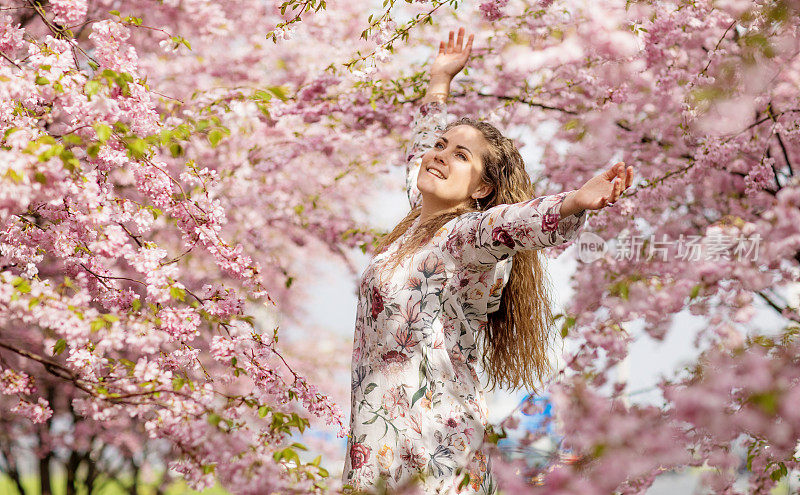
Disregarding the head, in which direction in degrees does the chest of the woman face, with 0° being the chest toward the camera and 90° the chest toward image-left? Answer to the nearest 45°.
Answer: approximately 45°

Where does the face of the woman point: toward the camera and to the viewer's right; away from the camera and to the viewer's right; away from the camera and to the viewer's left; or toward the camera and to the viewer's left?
toward the camera and to the viewer's left
